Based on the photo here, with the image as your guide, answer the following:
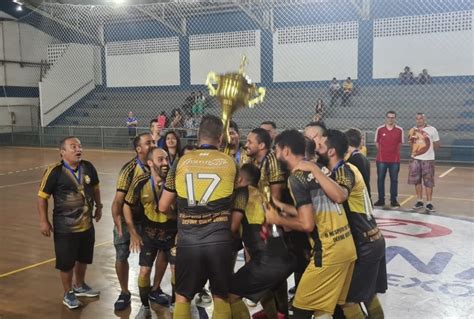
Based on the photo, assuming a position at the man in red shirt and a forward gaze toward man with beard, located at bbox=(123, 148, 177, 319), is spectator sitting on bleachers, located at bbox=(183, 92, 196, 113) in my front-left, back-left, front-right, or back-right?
back-right

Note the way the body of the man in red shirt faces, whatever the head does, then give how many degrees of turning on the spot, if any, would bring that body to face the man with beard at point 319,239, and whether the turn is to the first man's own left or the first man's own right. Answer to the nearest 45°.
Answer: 0° — they already face them

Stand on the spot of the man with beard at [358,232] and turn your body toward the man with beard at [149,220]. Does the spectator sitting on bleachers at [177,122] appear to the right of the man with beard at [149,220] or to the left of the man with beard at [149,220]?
right

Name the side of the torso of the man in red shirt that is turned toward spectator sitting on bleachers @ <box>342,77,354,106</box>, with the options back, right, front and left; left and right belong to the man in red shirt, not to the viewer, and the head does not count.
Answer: back

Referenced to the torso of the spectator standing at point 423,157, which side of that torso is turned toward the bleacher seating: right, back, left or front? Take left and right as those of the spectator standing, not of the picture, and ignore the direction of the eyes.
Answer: back

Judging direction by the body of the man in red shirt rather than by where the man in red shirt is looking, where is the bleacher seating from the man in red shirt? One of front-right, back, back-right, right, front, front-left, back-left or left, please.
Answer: back

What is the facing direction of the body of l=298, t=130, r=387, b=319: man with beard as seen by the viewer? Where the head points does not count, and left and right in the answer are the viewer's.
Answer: facing to the left of the viewer

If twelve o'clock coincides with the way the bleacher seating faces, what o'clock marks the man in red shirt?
The man in red shirt is roughly at 12 o'clock from the bleacher seating.

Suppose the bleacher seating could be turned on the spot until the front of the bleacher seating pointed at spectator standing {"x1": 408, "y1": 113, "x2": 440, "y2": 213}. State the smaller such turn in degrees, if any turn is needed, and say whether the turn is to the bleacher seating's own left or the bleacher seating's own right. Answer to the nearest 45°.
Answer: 0° — it already faces them
